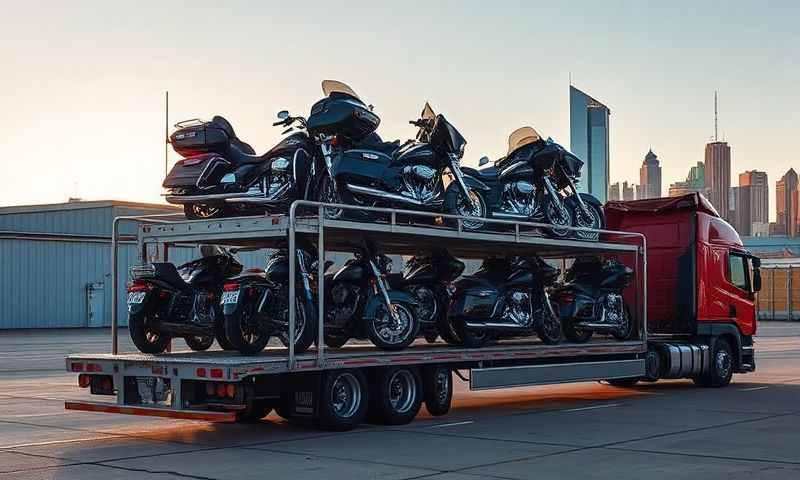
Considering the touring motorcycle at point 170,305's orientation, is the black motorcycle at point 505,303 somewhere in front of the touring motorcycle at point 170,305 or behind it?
in front

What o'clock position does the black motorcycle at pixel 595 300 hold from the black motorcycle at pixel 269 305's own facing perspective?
the black motorcycle at pixel 595 300 is roughly at 12 o'clock from the black motorcycle at pixel 269 305.

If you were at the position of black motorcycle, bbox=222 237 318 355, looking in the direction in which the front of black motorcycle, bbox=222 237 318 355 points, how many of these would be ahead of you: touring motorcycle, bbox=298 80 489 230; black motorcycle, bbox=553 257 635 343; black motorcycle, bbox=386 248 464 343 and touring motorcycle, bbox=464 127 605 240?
4

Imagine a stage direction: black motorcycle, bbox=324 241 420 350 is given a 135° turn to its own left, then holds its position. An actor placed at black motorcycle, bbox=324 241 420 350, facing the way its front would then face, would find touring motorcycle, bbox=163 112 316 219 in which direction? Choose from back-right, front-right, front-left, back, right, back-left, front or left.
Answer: left

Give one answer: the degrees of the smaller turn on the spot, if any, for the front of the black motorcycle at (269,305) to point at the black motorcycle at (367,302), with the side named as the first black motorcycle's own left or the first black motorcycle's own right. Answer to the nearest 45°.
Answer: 0° — it already faces it

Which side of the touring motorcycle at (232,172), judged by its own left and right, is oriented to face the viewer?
right

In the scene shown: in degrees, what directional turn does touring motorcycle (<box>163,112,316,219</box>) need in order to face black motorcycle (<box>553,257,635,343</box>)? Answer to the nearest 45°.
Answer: approximately 45° to its left

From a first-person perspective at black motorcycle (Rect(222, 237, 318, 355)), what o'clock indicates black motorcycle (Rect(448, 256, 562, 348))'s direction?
black motorcycle (Rect(448, 256, 562, 348)) is roughly at 12 o'clock from black motorcycle (Rect(222, 237, 318, 355)).
